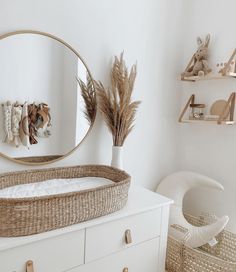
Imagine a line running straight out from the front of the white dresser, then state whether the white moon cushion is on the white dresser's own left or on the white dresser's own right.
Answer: on the white dresser's own left

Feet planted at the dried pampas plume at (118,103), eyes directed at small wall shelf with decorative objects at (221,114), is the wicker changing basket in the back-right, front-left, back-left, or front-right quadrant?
back-right

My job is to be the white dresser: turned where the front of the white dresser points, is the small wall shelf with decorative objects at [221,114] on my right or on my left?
on my left

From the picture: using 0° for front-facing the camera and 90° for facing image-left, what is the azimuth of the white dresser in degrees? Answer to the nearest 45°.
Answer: approximately 315°

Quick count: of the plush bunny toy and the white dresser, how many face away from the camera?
0

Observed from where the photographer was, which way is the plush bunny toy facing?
facing the viewer and to the left of the viewer
